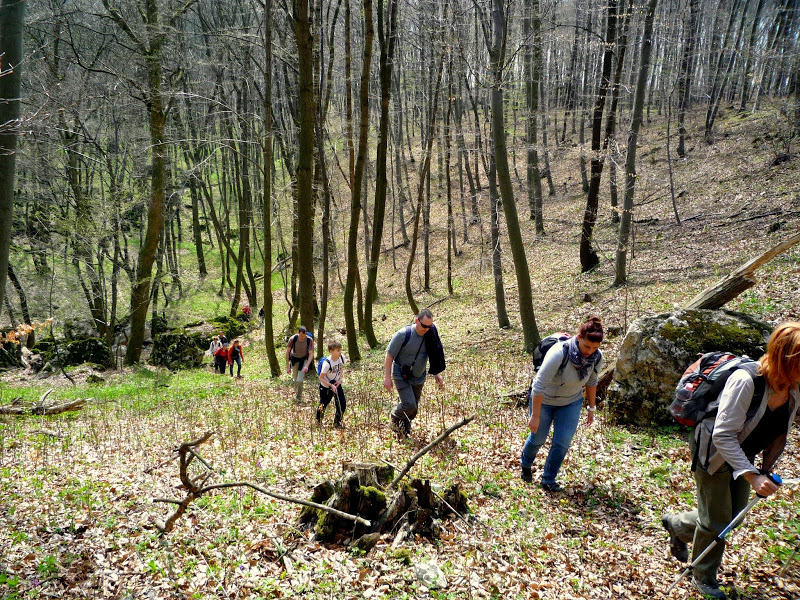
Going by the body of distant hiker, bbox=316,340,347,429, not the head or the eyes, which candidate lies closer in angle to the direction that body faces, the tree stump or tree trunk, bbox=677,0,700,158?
the tree stump

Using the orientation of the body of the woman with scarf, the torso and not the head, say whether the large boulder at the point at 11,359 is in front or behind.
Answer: behind

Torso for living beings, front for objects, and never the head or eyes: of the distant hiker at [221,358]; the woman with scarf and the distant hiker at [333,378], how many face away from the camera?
0

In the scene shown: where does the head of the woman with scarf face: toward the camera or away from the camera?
toward the camera

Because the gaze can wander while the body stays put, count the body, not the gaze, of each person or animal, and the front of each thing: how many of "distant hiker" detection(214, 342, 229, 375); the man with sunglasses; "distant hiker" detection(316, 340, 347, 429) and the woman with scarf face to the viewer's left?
0

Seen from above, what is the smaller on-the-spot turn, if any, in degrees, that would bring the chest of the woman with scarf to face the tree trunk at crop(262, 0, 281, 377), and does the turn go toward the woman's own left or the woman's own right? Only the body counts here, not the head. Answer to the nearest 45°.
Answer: approximately 180°

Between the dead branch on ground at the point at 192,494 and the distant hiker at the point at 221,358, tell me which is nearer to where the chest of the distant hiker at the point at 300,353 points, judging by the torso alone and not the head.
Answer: the dead branch on ground

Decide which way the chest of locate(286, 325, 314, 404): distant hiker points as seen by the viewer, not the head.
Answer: toward the camera

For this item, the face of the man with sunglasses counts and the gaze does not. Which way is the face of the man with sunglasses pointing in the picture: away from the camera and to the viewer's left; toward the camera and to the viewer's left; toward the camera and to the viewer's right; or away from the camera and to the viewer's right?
toward the camera and to the viewer's right

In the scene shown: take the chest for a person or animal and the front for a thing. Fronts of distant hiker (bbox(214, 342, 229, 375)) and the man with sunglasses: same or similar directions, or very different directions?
same or similar directions

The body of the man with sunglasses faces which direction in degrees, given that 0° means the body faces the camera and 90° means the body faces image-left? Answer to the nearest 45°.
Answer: approximately 315°

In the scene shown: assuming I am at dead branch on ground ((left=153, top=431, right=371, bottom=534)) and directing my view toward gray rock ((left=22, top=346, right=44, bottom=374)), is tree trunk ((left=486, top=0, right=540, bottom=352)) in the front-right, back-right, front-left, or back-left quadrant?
front-right
